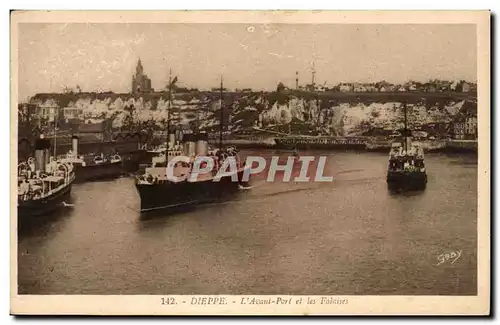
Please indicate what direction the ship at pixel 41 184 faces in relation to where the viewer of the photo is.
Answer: facing the viewer and to the left of the viewer

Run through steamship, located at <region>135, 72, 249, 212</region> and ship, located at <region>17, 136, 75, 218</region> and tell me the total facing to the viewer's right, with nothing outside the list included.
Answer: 0

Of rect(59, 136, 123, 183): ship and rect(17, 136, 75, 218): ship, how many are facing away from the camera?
0

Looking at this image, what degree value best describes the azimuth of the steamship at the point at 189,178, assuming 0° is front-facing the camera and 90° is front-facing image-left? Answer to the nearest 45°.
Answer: approximately 45°
